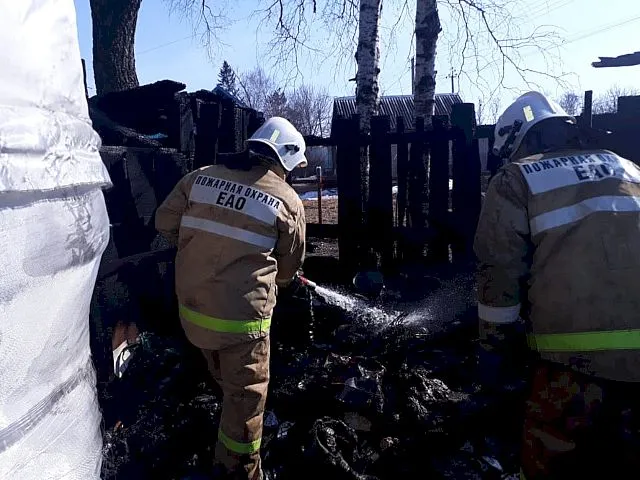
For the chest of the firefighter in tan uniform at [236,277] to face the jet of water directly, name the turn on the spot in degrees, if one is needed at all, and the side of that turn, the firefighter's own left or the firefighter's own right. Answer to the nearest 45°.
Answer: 0° — they already face it

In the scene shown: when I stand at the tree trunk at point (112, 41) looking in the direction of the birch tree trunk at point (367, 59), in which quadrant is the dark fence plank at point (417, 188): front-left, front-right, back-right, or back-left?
front-right

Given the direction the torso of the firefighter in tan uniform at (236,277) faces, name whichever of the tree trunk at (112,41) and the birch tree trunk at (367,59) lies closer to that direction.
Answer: the birch tree trunk

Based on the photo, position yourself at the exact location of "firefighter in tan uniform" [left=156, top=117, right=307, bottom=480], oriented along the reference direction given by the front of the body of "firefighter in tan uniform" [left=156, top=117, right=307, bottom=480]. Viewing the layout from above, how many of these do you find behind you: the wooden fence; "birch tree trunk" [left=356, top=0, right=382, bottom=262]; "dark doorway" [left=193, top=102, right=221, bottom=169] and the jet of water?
0

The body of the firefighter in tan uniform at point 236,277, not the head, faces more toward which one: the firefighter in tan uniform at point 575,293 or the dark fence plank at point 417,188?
the dark fence plank

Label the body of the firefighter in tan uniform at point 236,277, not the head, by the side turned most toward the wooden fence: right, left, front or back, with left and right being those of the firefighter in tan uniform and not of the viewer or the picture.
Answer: front

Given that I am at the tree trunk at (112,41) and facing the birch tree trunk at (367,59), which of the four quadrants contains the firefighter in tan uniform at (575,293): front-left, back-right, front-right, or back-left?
front-right

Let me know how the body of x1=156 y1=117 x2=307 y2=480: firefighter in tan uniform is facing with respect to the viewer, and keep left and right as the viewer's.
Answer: facing away from the viewer and to the right of the viewer

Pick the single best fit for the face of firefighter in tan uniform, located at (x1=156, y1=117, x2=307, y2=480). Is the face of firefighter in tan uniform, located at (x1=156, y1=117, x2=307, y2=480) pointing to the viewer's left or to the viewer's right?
to the viewer's right

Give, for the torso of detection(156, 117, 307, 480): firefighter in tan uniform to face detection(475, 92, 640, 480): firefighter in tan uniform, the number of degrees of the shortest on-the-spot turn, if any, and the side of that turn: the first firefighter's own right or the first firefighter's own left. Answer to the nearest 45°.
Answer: approximately 90° to the first firefighter's own right

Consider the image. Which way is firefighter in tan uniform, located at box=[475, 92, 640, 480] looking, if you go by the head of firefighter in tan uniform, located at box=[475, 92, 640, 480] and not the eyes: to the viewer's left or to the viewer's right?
to the viewer's left

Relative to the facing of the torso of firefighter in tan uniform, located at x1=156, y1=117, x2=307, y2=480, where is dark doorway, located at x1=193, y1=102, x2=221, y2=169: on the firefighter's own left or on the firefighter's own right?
on the firefighter's own left

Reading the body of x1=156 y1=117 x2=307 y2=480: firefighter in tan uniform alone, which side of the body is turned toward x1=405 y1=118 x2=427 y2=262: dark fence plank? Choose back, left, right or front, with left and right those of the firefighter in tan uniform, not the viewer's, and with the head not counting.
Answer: front

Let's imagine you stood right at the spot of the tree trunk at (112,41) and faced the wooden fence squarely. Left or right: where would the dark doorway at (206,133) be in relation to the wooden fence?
right
